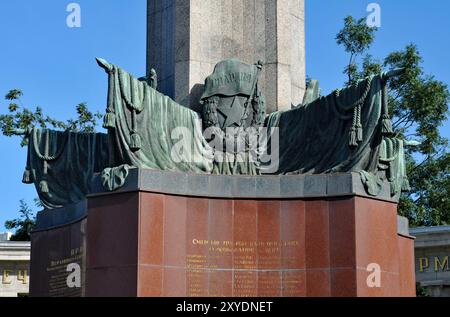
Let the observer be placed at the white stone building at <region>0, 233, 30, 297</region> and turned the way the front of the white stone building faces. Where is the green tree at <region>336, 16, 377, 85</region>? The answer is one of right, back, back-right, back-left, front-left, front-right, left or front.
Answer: left

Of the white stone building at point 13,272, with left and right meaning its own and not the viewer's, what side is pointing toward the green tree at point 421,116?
left

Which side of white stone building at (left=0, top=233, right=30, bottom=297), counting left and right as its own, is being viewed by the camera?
front
